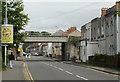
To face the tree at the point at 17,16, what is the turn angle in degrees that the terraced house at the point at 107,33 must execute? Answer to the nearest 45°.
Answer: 0° — it already faces it

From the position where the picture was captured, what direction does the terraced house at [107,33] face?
facing the viewer and to the left of the viewer
